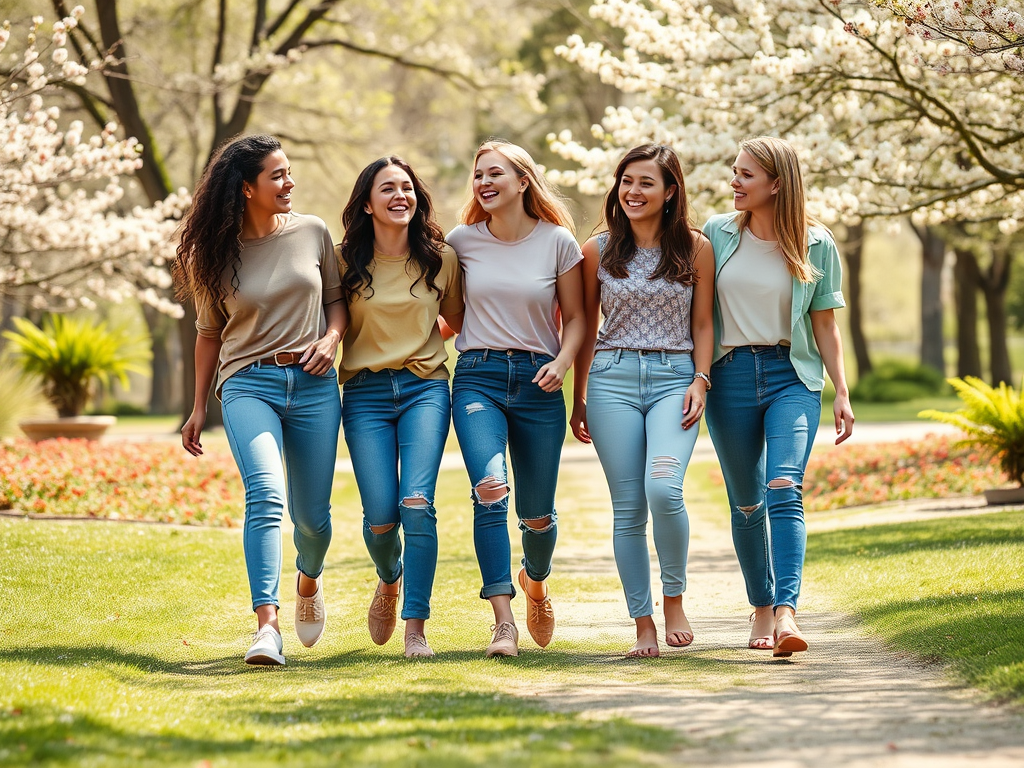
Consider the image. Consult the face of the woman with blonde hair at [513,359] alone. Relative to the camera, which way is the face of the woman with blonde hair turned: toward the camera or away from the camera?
toward the camera

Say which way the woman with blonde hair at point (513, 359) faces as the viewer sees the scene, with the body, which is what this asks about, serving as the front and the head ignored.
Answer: toward the camera

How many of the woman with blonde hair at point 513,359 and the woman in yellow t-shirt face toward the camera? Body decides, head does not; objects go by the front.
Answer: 2

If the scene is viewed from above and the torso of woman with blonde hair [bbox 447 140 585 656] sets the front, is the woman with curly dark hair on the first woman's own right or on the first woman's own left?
on the first woman's own right

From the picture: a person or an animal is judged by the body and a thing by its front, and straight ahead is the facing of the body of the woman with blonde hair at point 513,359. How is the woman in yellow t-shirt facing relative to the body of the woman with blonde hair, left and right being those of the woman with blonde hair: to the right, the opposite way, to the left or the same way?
the same way

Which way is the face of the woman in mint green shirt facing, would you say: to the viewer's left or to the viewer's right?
to the viewer's left

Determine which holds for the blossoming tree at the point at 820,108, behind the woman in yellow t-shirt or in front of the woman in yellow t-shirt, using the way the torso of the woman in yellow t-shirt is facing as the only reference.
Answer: behind

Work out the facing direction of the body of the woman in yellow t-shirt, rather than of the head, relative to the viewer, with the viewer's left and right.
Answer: facing the viewer
